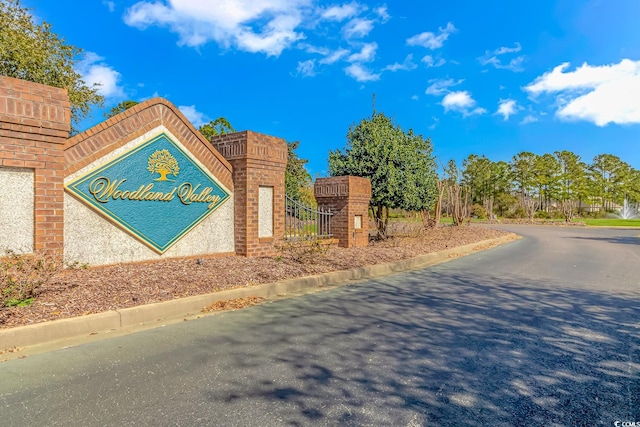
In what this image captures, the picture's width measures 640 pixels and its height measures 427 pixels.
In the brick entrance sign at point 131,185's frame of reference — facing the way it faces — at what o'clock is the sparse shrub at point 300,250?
The sparse shrub is roughly at 10 o'clock from the brick entrance sign.

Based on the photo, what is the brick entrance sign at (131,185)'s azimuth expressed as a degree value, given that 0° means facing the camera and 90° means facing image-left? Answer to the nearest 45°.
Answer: approximately 315°

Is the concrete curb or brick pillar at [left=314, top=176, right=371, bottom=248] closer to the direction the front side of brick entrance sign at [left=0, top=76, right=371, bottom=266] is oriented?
the concrete curb

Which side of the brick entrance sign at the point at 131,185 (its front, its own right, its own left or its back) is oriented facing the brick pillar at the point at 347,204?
left

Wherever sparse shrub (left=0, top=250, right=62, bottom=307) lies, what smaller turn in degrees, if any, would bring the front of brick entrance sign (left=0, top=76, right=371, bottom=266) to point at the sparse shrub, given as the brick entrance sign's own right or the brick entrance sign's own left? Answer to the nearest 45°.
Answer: approximately 90° to the brick entrance sign's own right
